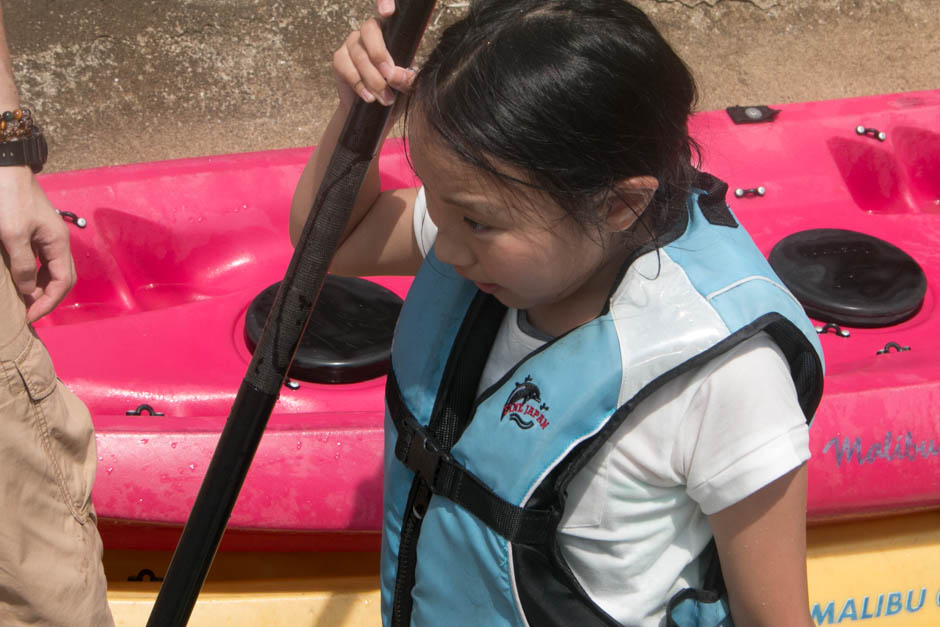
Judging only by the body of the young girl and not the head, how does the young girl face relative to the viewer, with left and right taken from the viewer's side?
facing the viewer and to the left of the viewer

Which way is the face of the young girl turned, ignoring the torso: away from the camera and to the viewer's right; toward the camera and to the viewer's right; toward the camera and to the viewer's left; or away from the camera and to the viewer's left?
toward the camera and to the viewer's left
